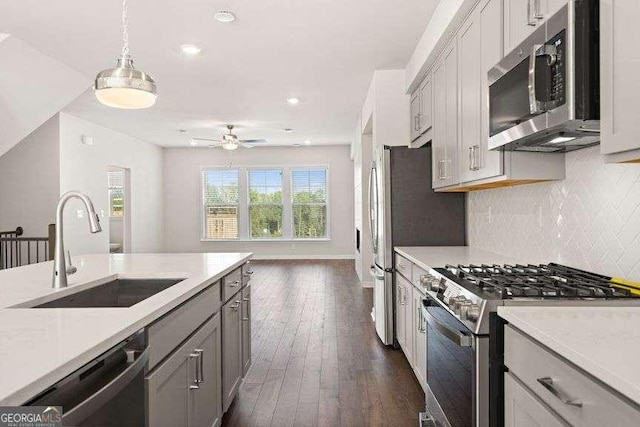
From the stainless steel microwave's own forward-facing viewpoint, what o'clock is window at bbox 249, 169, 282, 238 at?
The window is roughly at 3 o'clock from the stainless steel microwave.

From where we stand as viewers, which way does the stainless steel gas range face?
facing the viewer and to the left of the viewer

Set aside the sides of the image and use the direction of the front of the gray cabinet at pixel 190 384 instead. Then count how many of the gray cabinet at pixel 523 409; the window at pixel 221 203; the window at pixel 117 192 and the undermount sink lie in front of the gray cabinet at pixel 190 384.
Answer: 1

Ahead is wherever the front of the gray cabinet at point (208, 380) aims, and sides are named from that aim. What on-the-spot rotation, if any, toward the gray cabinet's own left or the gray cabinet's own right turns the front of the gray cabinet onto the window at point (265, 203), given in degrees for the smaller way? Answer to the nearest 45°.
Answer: approximately 90° to the gray cabinet's own left

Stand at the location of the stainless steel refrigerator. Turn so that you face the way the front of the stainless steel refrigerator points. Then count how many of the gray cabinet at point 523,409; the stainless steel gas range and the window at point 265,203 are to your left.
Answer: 2

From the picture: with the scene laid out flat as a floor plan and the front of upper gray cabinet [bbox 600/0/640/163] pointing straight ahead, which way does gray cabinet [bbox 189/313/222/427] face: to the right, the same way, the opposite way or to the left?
the opposite way

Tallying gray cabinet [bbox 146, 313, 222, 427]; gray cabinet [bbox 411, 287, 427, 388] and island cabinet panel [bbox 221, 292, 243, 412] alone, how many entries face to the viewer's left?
1

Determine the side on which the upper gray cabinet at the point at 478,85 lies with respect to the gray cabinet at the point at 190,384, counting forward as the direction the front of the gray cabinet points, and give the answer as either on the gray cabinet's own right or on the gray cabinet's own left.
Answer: on the gray cabinet's own left

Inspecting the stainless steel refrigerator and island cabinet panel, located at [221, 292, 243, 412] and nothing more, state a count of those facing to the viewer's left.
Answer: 1

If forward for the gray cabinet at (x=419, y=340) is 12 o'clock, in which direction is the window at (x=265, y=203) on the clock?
The window is roughly at 2 o'clock from the gray cabinet.

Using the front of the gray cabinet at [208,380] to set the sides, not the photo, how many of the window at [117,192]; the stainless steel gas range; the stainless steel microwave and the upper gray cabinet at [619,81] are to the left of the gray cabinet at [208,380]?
1

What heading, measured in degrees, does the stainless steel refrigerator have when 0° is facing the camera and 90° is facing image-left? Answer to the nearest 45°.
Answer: approximately 90°

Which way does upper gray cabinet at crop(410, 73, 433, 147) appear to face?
to the viewer's left

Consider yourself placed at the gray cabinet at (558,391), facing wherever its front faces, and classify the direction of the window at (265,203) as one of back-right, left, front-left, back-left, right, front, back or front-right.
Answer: right

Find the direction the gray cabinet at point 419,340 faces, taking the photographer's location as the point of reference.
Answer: facing to the left of the viewer

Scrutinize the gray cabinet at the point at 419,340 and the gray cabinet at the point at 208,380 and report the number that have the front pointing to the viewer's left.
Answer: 1

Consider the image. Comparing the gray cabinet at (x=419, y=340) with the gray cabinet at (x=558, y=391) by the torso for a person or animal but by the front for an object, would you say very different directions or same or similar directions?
same or similar directions
